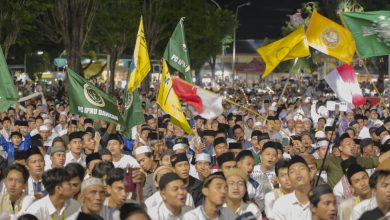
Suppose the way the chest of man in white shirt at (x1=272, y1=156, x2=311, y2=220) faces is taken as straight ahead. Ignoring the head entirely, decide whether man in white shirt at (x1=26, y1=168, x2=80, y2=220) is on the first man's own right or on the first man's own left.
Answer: on the first man's own right

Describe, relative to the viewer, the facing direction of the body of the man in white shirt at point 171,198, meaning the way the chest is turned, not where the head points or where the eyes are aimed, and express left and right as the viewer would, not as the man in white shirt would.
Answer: facing the viewer and to the right of the viewer

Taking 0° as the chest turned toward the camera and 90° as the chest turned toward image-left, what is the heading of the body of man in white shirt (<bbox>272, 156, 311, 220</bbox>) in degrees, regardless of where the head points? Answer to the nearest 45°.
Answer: approximately 0°

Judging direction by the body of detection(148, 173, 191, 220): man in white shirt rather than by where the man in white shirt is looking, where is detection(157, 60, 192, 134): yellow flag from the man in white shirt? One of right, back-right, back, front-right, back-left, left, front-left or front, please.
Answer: back-left
